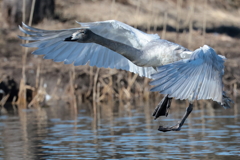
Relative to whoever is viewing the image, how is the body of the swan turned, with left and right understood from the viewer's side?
facing the viewer and to the left of the viewer
